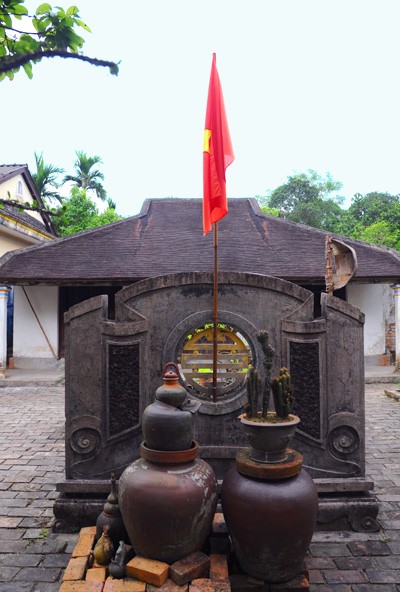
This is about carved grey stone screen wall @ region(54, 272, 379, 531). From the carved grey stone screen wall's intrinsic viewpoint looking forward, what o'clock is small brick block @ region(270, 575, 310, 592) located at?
The small brick block is roughly at 11 o'clock from the carved grey stone screen wall.

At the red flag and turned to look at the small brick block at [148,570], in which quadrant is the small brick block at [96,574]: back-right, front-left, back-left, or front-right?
front-right

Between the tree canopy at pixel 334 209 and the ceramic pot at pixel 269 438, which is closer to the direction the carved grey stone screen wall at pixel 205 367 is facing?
the ceramic pot

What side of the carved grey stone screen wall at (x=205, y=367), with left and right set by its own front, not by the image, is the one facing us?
front

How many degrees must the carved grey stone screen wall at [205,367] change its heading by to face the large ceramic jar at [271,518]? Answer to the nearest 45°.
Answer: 0° — it already faces it

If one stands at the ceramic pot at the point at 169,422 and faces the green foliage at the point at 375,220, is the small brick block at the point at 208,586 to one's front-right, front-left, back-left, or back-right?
back-right

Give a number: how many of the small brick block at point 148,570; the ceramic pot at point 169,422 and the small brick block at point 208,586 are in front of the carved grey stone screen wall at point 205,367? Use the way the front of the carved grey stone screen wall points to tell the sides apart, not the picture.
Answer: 3

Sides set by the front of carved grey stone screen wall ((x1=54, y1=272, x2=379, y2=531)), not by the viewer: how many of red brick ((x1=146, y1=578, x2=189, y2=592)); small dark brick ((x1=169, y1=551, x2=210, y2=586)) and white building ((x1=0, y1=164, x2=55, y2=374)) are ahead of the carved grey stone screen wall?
2

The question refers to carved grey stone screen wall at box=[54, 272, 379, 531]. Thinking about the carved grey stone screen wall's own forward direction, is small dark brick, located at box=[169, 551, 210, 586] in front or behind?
in front

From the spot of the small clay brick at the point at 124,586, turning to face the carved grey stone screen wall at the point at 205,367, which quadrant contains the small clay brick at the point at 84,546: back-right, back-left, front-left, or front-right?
front-left

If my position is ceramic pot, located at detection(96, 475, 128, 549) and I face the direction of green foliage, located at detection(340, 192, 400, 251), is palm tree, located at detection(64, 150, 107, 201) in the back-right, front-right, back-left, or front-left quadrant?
front-left

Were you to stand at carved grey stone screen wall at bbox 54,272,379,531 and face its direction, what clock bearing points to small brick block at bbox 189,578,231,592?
The small brick block is roughly at 12 o'clock from the carved grey stone screen wall.

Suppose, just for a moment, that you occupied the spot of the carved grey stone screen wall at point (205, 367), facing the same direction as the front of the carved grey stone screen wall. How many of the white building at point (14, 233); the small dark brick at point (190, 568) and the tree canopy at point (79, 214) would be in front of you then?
1

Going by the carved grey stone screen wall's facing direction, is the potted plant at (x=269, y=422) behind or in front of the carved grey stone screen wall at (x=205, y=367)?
in front

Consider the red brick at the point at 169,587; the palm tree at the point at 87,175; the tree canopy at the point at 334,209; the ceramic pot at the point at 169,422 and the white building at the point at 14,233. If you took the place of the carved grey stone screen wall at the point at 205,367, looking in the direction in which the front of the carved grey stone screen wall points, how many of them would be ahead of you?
2

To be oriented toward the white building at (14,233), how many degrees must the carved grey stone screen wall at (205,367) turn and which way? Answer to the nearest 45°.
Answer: approximately 135° to its right

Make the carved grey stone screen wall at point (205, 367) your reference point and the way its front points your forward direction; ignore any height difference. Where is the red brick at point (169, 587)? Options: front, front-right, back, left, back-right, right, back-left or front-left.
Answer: front

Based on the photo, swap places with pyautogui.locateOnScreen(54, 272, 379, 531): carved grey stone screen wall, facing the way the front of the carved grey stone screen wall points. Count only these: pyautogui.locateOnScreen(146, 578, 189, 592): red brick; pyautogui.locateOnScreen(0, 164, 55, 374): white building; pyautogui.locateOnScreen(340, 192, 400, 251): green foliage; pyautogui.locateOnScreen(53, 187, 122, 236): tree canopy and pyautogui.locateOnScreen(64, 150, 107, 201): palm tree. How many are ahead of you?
1

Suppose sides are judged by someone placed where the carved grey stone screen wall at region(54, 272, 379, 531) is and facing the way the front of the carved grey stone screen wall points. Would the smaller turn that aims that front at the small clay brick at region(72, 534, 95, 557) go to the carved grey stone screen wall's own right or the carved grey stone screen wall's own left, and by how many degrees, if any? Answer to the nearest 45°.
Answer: approximately 45° to the carved grey stone screen wall's own right

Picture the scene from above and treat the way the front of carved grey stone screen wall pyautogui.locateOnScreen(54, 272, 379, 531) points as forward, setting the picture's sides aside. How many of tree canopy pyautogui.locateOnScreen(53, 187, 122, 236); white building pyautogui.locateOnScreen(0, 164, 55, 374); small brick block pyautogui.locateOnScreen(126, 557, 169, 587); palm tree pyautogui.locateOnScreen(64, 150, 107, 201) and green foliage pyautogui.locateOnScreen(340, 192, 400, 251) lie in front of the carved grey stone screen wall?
1
